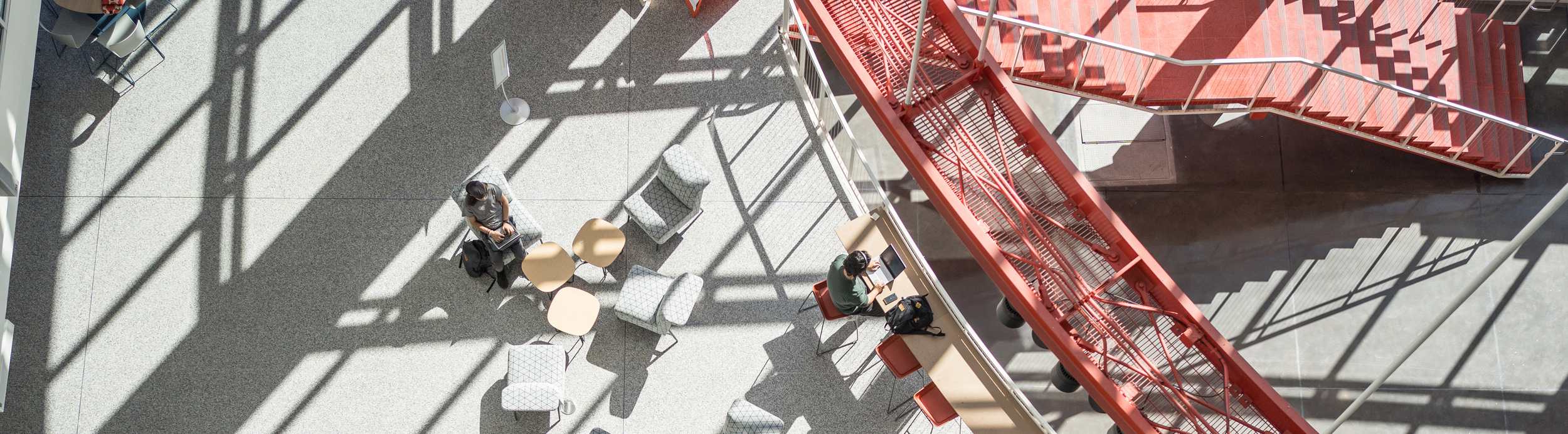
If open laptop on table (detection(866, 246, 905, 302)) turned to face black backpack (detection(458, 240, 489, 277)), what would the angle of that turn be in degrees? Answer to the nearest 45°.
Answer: approximately 45° to its right

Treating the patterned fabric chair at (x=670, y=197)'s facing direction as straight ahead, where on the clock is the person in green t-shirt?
The person in green t-shirt is roughly at 9 o'clock from the patterned fabric chair.

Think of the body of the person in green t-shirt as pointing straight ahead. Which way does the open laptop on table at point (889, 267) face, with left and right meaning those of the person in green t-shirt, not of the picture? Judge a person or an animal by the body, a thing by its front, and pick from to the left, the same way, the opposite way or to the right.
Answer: the opposite way

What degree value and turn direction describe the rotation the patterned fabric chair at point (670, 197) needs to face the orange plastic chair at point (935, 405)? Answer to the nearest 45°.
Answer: approximately 90° to its left

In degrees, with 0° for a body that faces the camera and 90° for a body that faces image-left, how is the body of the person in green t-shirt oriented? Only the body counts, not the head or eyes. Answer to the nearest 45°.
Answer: approximately 225°

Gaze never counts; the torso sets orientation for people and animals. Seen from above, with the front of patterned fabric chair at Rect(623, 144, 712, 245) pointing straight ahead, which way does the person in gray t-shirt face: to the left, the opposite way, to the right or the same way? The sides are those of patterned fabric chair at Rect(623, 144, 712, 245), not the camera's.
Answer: to the left

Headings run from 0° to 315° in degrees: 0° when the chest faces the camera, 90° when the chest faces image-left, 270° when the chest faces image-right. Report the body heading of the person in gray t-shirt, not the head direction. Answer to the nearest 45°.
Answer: approximately 315°

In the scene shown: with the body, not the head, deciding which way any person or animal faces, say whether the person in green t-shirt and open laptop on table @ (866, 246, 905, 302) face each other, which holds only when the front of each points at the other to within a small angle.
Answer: yes

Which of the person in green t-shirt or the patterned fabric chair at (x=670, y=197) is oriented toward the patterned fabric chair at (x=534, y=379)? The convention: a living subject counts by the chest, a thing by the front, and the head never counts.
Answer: the patterned fabric chair at (x=670, y=197)
